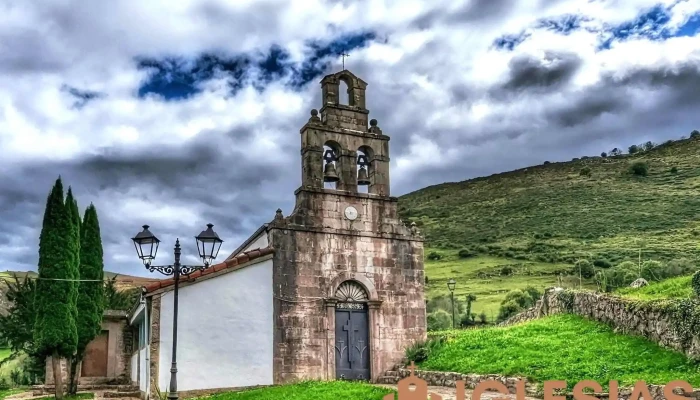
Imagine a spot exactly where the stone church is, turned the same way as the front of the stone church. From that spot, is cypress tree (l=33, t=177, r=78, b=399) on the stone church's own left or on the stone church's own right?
on the stone church's own right

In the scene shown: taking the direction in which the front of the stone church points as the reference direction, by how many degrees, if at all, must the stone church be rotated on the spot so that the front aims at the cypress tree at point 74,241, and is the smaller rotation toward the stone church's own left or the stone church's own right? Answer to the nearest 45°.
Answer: approximately 135° to the stone church's own right

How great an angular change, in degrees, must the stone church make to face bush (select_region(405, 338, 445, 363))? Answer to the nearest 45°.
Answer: approximately 45° to its left

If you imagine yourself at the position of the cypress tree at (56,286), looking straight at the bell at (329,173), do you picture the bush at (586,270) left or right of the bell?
left

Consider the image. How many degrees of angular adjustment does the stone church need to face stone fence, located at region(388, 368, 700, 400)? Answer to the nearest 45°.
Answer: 0° — it already faces it

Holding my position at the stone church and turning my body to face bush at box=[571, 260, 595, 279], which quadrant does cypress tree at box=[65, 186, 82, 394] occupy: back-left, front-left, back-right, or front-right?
back-left

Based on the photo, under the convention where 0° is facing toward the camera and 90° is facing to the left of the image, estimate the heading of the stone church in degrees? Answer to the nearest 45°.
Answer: approximately 315°
